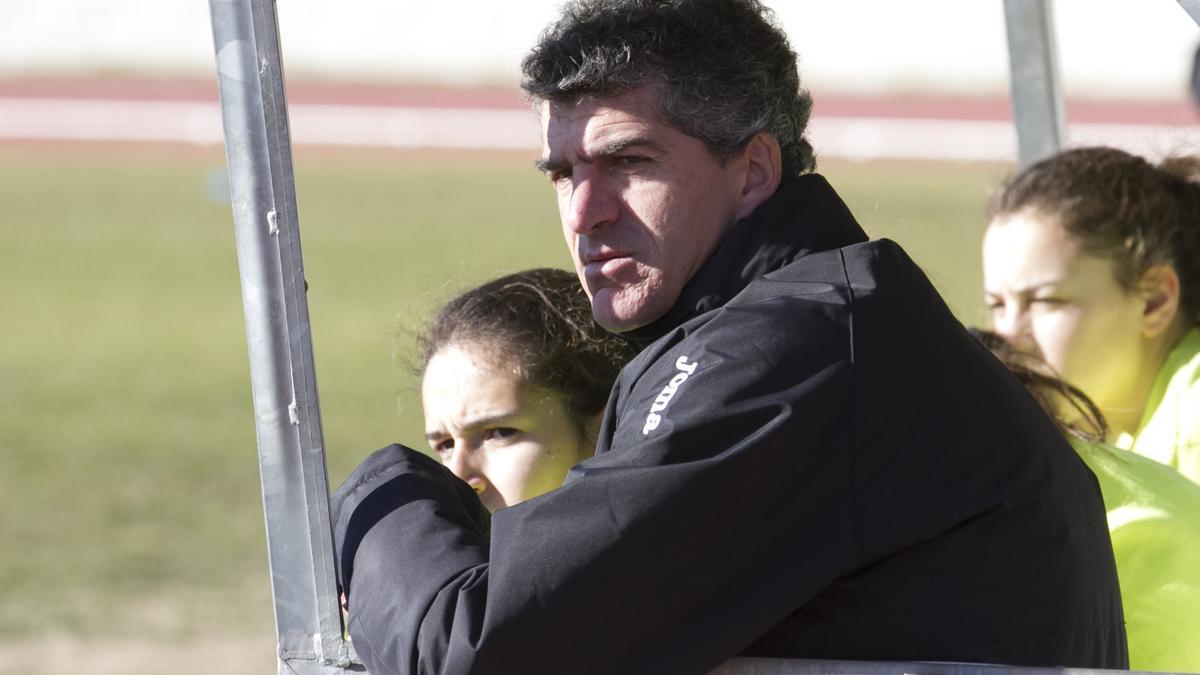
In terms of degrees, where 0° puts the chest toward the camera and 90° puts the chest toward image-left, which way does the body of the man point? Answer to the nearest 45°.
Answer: approximately 90°

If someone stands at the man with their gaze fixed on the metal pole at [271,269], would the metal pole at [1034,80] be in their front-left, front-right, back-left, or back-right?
back-right

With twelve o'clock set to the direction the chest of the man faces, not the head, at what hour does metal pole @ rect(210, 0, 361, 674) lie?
The metal pole is roughly at 12 o'clock from the man.

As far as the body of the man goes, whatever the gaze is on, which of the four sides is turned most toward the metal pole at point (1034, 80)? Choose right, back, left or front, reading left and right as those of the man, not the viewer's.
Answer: right
